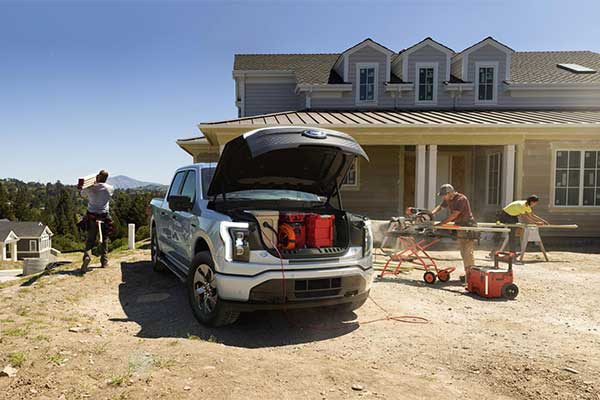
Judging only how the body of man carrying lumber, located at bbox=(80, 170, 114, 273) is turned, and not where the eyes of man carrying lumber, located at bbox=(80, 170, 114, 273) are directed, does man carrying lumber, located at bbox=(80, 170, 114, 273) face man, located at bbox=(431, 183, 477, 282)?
no

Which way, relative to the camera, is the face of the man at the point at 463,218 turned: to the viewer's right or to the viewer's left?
to the viewer's left

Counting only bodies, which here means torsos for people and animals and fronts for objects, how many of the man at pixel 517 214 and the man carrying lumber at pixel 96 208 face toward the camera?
0

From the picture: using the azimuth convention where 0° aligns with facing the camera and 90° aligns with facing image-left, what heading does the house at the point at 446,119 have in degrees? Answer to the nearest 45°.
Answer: approximately 0°

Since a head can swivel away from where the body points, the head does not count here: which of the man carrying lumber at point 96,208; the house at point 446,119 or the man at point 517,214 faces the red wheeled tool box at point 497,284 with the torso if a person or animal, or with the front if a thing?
the house

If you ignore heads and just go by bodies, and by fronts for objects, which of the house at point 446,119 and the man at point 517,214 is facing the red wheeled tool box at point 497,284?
the house

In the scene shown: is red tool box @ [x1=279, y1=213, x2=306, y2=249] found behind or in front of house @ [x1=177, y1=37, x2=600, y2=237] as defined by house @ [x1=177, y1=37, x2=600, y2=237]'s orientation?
in front

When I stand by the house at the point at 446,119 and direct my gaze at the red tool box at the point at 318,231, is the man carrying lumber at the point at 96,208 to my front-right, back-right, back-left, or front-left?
front-right

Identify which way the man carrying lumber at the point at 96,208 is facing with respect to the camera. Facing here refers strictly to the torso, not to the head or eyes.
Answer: away from the camera

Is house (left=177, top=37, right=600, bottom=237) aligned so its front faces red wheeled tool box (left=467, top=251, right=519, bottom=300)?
yes

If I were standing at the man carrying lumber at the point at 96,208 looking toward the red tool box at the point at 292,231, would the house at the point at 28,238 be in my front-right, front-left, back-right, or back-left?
back-left

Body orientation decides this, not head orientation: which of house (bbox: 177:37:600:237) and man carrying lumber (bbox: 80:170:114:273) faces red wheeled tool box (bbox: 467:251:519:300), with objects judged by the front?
the house

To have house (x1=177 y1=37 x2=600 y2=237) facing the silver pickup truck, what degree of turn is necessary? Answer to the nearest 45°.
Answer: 0° — it already faces it

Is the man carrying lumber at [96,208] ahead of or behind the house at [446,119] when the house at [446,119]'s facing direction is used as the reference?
ahead
